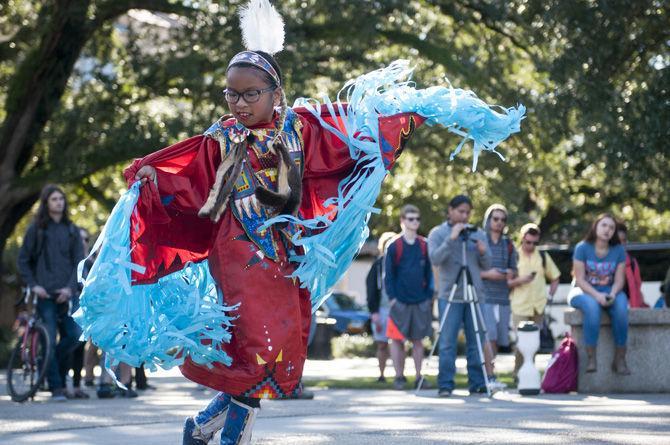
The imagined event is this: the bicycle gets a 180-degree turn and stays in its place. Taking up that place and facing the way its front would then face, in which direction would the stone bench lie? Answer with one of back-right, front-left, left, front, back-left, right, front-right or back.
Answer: front-right

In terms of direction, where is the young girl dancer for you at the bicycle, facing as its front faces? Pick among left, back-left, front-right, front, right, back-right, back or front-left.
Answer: front-left

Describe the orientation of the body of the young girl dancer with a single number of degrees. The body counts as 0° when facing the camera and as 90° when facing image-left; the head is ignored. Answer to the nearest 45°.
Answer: approximately 45°

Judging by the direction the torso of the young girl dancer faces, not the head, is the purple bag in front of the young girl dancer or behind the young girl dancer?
behind

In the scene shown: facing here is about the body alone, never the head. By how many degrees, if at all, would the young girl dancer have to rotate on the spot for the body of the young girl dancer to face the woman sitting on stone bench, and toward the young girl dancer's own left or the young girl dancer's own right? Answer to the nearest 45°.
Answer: approximately 180°

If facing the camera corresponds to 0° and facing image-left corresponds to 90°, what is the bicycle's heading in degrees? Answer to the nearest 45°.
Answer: approximately 45°

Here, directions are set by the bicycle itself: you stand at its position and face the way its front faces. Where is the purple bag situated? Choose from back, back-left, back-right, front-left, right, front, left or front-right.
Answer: back-left
